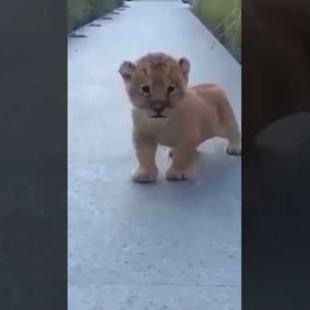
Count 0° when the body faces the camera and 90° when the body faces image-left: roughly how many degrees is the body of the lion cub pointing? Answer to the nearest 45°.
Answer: approximately 45°
